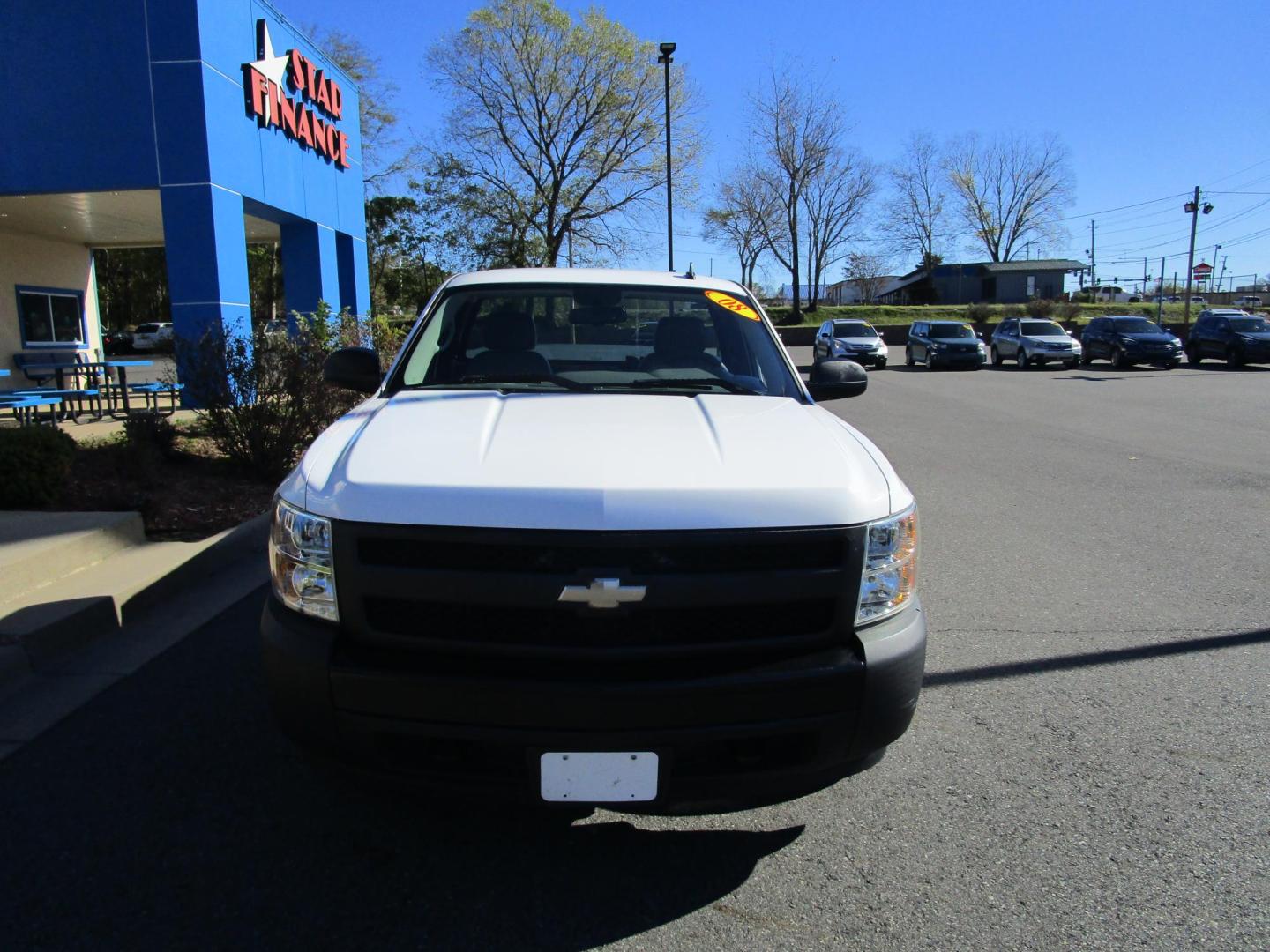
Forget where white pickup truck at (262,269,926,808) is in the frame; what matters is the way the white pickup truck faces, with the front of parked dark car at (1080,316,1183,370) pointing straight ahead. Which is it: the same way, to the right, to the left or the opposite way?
the same way

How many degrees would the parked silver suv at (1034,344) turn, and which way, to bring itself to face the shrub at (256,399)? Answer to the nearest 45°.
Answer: approximately 45° to its right

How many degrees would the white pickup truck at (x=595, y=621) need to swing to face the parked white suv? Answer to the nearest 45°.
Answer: approximately 135° to its right

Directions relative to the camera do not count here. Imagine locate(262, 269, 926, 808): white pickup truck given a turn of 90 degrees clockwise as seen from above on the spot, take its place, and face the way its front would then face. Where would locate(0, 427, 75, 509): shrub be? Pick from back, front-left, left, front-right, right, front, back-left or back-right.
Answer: front-right

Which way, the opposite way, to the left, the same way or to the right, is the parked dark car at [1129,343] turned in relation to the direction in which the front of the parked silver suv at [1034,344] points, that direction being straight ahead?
the same way

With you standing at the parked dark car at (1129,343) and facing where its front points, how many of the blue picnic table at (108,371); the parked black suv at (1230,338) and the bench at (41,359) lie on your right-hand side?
2

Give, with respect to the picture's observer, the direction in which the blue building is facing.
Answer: facing the viewer and to the right of the viewer

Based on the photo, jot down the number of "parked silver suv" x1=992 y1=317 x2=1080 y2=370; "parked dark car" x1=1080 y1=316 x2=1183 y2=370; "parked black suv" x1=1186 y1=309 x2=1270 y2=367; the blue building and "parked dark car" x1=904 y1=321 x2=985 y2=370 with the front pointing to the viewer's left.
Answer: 0

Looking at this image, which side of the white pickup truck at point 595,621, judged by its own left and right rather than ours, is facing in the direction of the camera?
front

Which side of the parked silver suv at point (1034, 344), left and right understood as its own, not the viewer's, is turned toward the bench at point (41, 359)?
right

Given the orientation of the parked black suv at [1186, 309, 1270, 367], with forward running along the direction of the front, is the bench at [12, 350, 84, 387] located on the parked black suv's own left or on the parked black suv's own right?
on the parked black suv's own right

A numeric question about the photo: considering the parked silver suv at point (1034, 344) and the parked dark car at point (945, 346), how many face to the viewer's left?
0

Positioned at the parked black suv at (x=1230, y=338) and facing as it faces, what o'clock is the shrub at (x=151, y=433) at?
The shrub is roughly at 2 o'clock from the parked black suv.

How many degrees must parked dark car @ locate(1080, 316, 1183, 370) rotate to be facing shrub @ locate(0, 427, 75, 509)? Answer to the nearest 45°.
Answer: approximately 45° to its right

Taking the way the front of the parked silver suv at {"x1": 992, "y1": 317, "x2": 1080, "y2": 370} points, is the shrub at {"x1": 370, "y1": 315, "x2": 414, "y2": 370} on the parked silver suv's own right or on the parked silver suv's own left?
on the parked silver suv's own right

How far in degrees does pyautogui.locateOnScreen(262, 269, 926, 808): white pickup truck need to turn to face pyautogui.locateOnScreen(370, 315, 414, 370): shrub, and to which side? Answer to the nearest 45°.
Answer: approximately 180°

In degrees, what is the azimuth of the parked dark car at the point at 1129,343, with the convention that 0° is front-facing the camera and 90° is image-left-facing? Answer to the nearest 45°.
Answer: approximately 315°

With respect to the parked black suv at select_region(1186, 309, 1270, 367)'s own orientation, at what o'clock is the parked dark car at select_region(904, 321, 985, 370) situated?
The parked dark car is roughly at 4 o'clock from the parked black suv.

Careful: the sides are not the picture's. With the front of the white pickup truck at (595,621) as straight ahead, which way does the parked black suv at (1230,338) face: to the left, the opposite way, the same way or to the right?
the same way

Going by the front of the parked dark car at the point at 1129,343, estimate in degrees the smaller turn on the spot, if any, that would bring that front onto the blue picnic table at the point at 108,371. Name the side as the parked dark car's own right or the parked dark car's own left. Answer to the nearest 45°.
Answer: approximately 90° to the parked dark car's own right

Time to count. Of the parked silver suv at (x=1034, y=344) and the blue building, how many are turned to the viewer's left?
0

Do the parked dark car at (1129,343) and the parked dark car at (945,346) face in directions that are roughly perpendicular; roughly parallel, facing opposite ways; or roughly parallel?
roughly parallel
